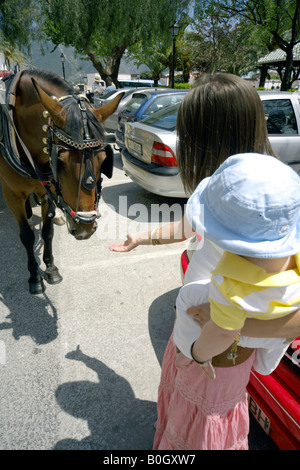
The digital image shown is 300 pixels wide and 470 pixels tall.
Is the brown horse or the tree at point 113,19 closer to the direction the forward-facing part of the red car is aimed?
the tree

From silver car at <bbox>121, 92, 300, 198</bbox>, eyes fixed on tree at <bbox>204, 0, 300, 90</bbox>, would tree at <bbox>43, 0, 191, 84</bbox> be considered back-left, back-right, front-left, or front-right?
front-left

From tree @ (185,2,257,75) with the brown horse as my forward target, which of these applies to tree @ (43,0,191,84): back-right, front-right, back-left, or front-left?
front-right

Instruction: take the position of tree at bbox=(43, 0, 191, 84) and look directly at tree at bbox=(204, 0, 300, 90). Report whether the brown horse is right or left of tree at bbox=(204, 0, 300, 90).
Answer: right

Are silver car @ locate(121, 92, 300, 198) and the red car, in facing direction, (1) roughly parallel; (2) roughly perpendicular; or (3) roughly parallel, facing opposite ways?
roughly parallel

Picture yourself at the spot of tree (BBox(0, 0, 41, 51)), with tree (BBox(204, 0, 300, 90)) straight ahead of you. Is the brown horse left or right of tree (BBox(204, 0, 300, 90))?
right

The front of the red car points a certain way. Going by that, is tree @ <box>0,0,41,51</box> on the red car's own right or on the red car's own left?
on the red car's own left

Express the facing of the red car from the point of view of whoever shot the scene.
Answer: facing away from the viewer and to the right of the viewer

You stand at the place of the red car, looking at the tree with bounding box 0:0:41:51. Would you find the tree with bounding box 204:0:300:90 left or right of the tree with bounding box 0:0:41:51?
right

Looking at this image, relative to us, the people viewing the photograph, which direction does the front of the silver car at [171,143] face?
facing away from the viewer and to the right of the viewer

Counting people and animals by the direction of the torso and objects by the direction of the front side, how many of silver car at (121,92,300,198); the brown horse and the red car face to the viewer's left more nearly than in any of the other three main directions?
0

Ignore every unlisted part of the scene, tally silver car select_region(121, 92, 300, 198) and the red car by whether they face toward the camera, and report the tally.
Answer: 0

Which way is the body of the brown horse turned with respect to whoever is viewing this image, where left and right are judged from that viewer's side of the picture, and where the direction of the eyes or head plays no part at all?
facing the viewer and to the right of the viewer

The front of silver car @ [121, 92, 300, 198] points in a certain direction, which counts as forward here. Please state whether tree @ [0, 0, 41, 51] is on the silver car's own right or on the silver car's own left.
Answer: on the silver car's own left
